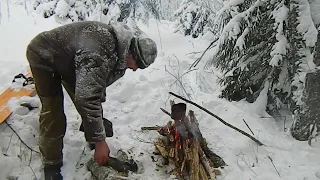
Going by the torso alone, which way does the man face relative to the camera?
to the viewer's right

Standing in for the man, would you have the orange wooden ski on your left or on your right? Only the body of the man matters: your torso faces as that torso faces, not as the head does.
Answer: on your left

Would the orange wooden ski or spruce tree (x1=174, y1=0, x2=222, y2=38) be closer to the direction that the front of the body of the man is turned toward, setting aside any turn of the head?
the spruce tree

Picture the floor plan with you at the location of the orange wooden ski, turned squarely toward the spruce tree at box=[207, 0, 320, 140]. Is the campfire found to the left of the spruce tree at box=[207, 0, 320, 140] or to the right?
right

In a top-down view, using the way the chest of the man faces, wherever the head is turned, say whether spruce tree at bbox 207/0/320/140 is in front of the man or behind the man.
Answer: in front

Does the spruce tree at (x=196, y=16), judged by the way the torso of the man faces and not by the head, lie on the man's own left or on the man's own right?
on the man's own left
